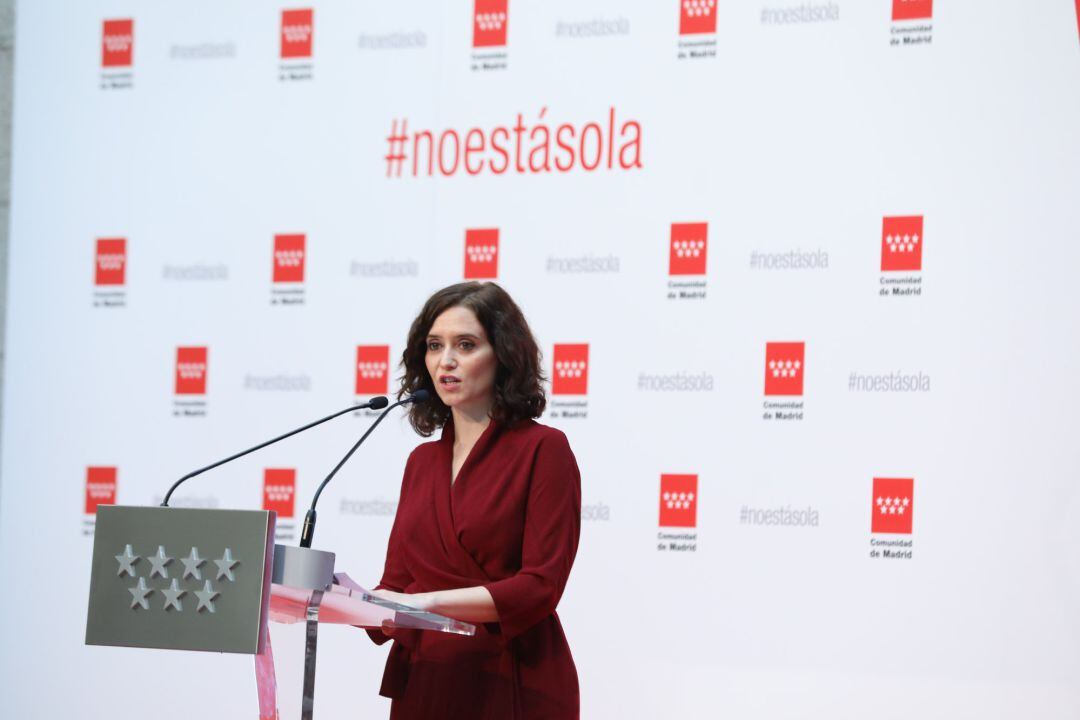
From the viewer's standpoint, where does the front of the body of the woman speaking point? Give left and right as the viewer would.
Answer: facing the viewer and to the left of the viewer

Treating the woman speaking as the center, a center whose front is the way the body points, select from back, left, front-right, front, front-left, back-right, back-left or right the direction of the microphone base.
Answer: front

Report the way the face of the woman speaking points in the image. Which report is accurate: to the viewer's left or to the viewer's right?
to the viewer's left

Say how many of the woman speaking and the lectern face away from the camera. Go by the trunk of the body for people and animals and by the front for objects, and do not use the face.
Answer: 0

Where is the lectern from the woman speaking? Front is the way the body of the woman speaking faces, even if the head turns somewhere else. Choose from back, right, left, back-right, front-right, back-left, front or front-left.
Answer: front

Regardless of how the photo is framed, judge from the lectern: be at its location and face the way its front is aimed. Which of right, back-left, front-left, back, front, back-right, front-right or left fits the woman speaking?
back
